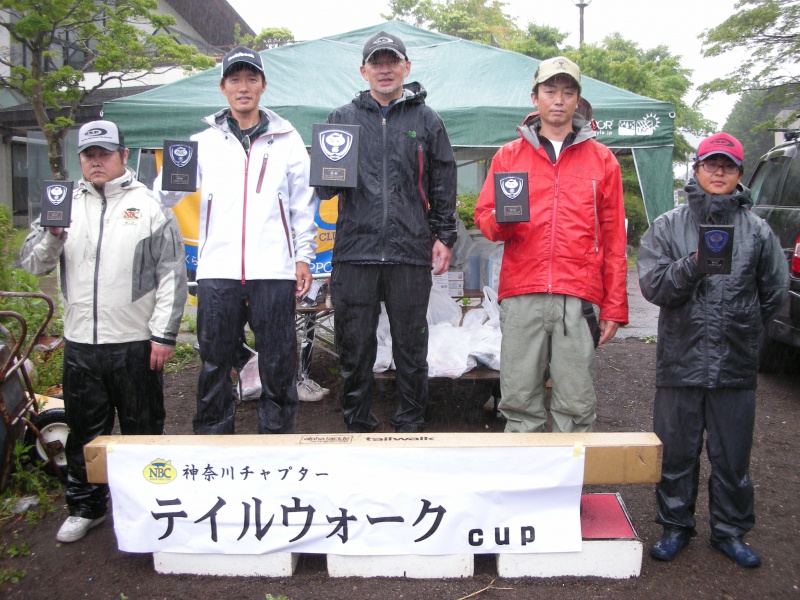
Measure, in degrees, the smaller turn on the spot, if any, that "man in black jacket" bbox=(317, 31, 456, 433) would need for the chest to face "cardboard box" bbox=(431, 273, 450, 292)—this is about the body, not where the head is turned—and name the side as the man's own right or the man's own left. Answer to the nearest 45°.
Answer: approximately 180°

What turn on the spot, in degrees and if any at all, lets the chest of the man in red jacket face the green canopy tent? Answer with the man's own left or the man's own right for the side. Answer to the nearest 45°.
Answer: approximately 180°
